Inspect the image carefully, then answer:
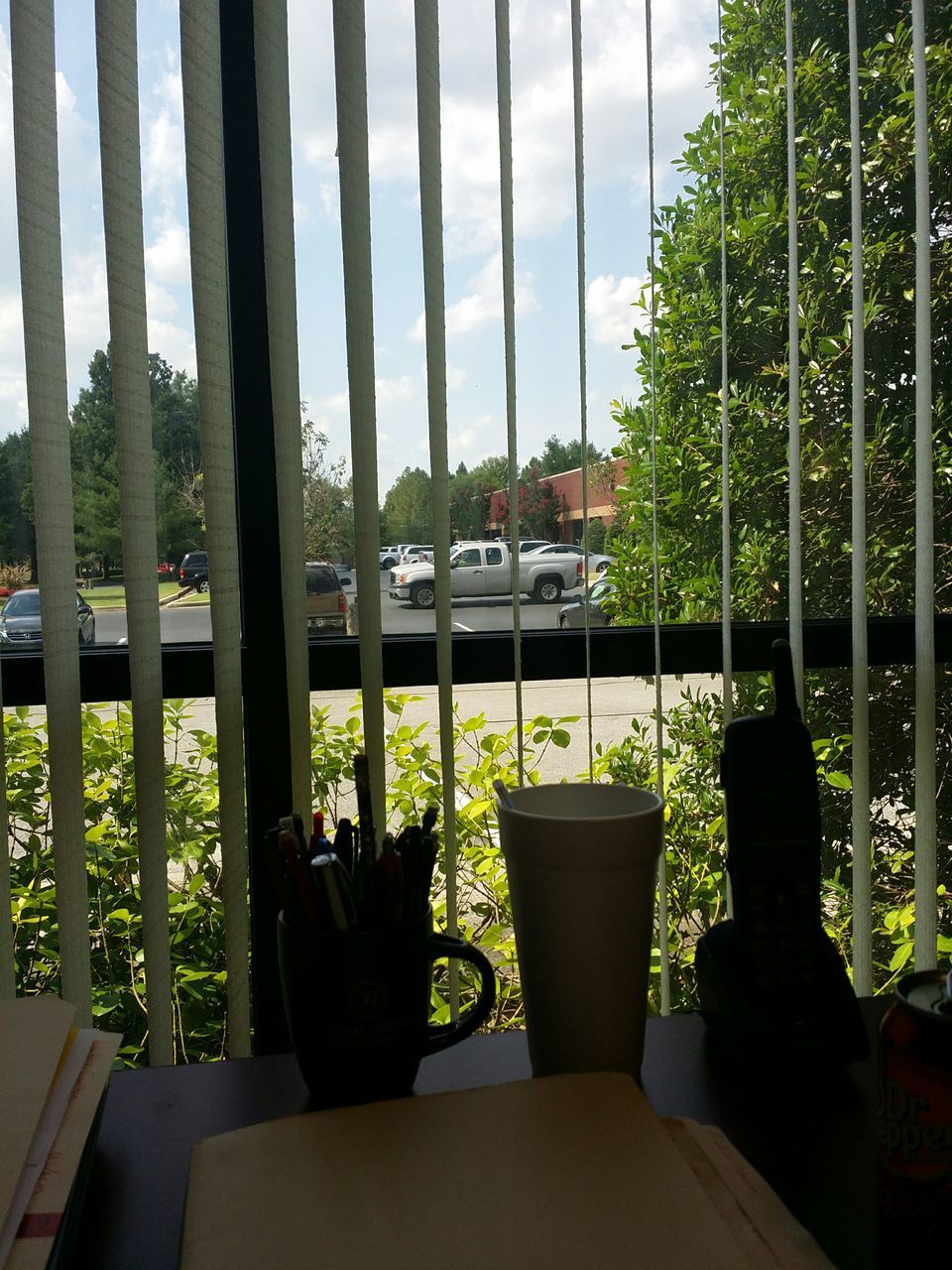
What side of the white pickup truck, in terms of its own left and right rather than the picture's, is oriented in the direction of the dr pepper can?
left

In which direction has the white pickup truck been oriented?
to the viewer's left

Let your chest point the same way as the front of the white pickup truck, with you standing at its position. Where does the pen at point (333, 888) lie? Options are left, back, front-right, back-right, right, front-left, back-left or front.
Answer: left

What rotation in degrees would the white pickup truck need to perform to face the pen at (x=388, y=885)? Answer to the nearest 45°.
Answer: approximately 90° to its left
